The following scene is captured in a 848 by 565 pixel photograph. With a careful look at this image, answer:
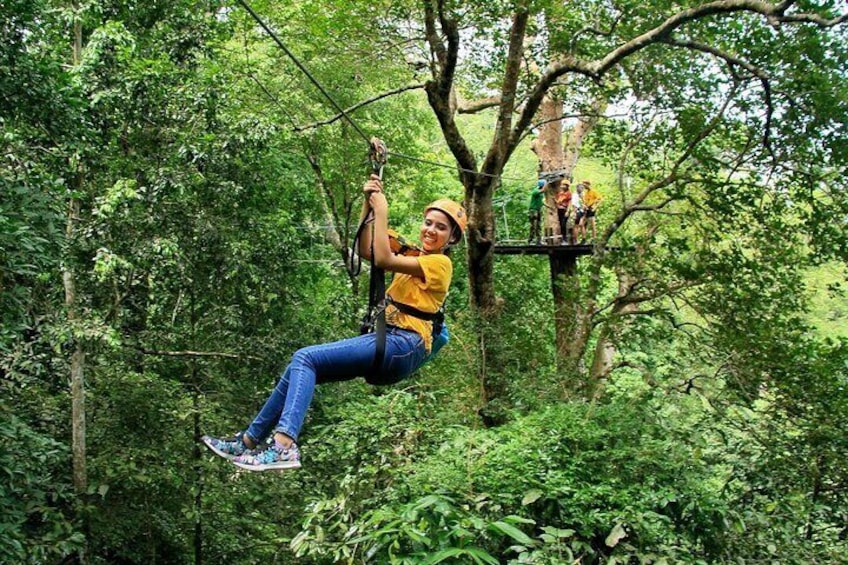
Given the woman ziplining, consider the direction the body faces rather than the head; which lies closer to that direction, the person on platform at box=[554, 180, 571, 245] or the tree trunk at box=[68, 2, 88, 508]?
the tree trunk

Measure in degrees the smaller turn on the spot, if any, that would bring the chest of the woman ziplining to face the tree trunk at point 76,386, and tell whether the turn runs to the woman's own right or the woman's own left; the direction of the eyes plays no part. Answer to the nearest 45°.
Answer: approximately 45° to the woman's own right

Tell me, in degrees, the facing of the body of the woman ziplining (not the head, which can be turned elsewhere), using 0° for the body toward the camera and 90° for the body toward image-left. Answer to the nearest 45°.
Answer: approximately 90°

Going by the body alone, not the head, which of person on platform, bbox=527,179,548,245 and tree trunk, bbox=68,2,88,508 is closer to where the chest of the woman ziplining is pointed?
the tree trunk
